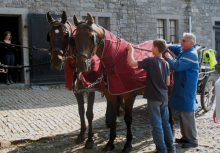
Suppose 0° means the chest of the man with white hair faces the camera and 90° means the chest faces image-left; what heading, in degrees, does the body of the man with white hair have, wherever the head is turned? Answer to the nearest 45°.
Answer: approximately 90°

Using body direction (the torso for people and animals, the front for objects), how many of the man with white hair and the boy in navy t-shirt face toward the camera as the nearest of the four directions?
0

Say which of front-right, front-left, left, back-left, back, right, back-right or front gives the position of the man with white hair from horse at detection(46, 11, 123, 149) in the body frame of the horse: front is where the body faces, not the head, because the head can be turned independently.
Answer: back-left

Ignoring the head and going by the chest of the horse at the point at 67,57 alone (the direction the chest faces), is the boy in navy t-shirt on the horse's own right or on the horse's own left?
on the horse's own left

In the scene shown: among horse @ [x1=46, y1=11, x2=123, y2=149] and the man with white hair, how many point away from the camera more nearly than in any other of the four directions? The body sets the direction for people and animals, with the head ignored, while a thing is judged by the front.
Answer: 0

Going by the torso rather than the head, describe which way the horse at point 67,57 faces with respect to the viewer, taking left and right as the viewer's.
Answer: facing the viewer and to the left of the viewer

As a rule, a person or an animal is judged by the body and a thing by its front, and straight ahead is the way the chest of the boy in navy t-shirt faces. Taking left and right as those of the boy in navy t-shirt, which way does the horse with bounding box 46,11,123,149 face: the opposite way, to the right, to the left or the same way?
to the left

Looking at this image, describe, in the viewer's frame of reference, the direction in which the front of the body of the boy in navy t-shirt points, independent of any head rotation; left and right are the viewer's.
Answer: facing away from the viewer and to the left of the viewer

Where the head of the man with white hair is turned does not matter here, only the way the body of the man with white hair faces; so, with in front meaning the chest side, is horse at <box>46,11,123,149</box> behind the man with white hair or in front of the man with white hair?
in front
